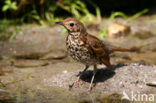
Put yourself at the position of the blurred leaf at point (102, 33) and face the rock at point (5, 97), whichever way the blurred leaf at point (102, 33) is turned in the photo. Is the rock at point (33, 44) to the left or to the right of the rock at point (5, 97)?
right

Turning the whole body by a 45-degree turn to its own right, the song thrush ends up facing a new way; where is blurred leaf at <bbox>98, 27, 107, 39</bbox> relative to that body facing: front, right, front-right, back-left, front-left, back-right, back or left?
right

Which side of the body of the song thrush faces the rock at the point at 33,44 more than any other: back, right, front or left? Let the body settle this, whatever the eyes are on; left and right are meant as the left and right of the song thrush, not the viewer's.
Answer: right

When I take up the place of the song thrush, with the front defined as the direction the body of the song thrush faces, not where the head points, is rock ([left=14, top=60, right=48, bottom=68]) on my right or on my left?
on my right

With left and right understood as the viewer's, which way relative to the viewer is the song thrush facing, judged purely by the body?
facing the viewer and to the left of the viewer

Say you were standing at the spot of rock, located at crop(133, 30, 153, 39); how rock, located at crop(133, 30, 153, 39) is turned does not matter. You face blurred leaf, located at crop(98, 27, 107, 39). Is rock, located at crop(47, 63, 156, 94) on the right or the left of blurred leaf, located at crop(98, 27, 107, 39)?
left

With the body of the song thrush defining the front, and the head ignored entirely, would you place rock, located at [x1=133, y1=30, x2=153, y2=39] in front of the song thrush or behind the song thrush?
behind

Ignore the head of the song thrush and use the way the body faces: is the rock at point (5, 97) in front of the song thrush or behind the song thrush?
in front
